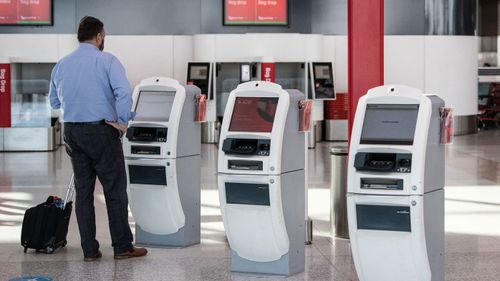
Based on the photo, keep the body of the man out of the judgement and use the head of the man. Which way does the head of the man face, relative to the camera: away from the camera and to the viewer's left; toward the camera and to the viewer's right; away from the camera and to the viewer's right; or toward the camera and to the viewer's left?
away from the camera and to the viewer's right

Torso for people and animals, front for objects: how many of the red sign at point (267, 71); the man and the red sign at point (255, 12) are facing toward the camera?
2

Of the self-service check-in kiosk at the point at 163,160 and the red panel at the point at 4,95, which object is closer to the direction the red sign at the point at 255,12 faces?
the self-service check-in kiosk

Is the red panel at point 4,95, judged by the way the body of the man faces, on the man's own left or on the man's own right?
on the man's own left

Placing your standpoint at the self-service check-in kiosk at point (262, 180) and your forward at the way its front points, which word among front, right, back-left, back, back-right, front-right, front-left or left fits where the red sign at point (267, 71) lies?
back-right

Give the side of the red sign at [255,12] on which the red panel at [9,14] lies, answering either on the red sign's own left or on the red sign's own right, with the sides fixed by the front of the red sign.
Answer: on the red sign's own right

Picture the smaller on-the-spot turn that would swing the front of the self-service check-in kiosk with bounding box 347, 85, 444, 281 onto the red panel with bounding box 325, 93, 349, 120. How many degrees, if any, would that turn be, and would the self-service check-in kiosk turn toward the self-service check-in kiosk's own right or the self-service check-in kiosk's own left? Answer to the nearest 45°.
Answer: approximately 135° to the self-service check-in kiosk's own right

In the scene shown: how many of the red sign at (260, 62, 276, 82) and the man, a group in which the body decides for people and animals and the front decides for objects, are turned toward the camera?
1

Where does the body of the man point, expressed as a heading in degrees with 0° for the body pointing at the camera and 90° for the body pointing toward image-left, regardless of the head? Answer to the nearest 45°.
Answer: approximately 225°

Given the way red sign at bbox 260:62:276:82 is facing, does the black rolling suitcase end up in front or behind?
in front

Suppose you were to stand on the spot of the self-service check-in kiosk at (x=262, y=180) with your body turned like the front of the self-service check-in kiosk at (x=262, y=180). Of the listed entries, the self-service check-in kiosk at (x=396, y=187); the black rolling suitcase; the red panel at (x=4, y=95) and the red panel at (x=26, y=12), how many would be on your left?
1

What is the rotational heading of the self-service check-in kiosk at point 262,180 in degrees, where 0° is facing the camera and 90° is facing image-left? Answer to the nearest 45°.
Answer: approximately 45°
